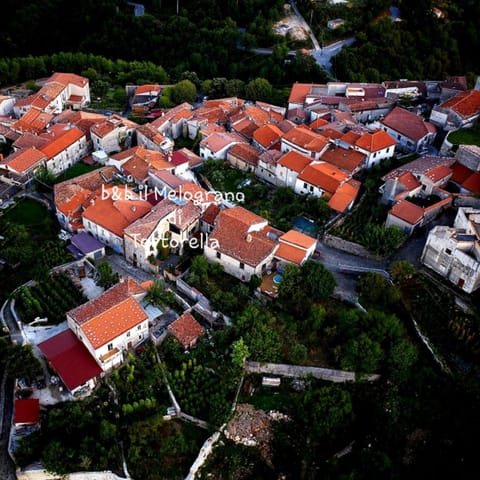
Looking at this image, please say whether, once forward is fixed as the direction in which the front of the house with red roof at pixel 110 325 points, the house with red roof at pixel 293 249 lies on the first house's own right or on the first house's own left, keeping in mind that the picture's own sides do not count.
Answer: on the first house's own left

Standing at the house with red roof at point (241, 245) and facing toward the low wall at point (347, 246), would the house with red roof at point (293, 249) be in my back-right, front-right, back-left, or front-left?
front-right

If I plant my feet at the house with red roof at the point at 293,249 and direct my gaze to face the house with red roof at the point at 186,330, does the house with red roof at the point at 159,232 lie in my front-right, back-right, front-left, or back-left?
front-right

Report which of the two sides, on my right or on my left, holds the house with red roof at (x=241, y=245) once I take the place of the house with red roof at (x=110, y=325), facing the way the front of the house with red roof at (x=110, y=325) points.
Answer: on my left

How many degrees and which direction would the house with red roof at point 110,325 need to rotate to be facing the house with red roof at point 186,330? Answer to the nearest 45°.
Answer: approximately 45° to its left

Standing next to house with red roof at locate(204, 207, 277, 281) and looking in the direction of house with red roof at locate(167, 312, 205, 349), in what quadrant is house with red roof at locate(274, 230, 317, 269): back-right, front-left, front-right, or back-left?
back-left

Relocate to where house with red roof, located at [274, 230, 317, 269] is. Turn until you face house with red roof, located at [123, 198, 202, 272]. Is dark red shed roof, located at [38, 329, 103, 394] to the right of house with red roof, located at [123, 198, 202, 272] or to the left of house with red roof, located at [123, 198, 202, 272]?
left

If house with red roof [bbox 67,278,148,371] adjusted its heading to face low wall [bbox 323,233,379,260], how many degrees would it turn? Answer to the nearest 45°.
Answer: approximately 45° to its left

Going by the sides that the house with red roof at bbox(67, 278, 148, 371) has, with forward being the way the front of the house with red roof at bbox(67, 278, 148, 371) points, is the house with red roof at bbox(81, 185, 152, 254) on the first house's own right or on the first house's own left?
on the first house's own left

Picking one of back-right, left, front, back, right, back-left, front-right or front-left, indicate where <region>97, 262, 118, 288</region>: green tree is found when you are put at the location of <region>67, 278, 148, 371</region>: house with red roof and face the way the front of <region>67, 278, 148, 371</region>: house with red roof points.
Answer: back-left
